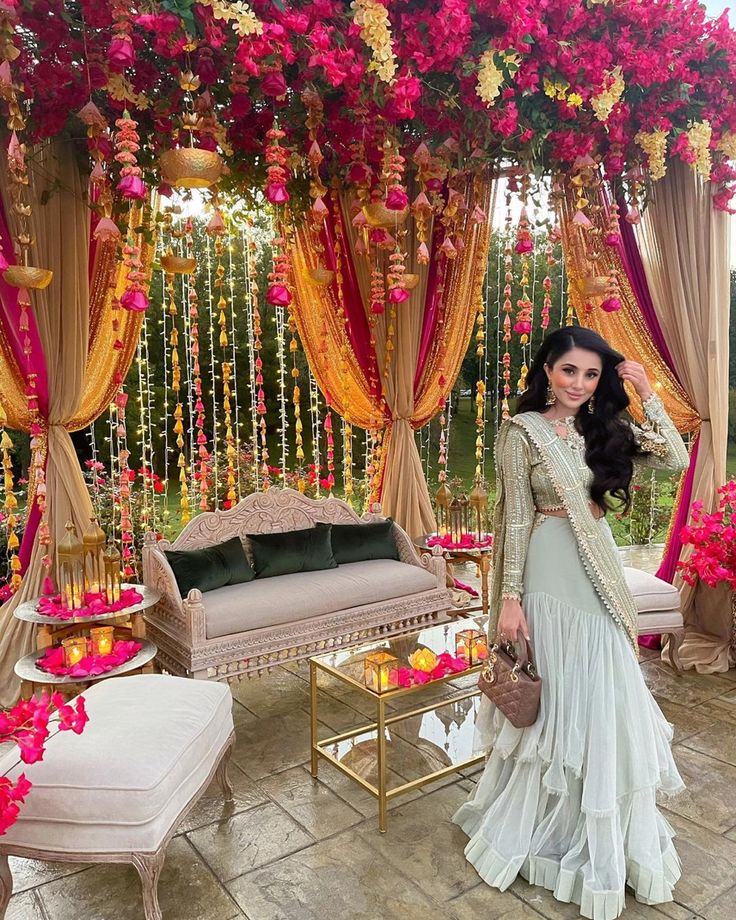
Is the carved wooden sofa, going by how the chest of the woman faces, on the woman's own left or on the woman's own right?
on the woman's own right

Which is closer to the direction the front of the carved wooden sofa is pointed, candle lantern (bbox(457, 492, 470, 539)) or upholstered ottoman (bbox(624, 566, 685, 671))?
the upholstered ottoman

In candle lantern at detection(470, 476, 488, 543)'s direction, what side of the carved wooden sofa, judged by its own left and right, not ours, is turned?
left

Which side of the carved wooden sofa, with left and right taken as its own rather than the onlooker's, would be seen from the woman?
front

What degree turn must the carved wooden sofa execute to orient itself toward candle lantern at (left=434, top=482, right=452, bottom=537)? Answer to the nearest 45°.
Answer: approximately 90° to its left

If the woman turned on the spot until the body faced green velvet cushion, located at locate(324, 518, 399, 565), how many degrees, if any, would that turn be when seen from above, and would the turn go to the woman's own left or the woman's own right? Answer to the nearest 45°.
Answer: approximately 135° to the woman's own right

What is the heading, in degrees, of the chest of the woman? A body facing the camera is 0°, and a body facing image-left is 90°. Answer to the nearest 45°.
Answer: approximately 0°

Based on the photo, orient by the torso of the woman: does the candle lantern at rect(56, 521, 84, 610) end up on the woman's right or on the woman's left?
on the woman's right

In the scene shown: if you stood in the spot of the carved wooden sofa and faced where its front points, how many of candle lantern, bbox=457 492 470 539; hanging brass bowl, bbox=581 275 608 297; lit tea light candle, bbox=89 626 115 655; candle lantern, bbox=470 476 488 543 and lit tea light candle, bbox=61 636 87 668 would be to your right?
2

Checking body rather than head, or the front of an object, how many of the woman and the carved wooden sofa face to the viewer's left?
0
